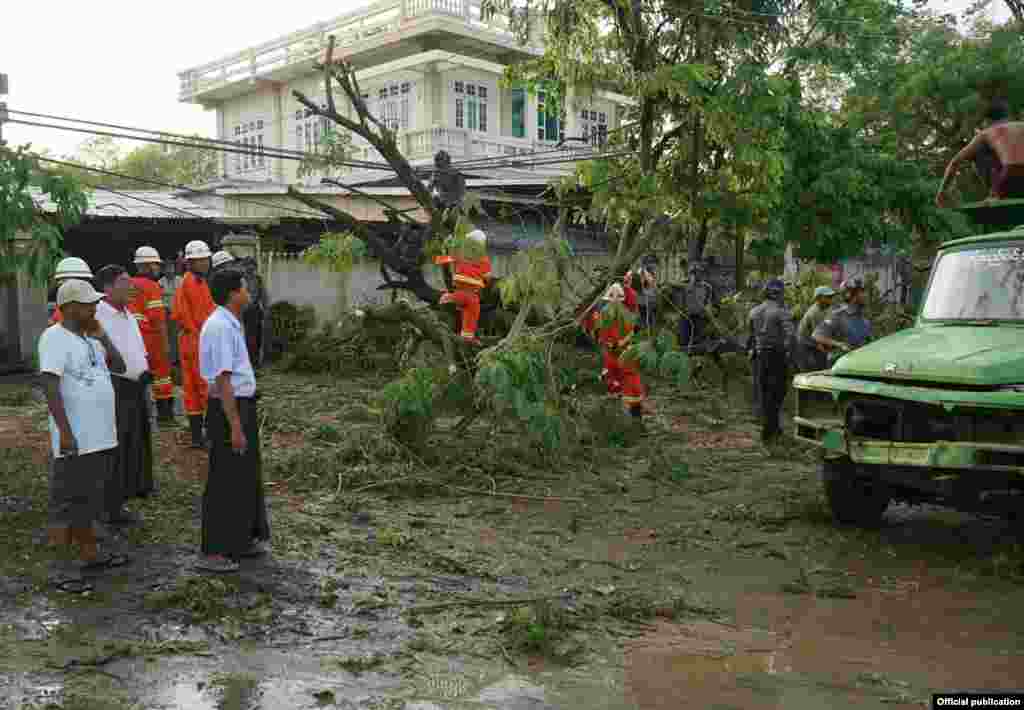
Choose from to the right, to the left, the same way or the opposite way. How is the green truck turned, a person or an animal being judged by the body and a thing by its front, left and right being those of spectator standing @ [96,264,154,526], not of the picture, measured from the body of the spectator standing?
to the right

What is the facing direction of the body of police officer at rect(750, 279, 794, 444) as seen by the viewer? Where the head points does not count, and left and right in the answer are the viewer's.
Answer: facing away from the viewer

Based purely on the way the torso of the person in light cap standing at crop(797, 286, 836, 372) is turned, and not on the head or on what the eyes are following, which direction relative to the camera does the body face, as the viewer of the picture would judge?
to the viewer's right

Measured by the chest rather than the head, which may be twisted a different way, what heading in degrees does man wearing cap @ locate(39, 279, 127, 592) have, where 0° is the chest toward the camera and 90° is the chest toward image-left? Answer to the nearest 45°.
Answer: approximately 315°

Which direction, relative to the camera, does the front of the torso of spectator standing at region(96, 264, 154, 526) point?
to the viewer's right

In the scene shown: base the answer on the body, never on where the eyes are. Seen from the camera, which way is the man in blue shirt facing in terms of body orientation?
to the viewer's right

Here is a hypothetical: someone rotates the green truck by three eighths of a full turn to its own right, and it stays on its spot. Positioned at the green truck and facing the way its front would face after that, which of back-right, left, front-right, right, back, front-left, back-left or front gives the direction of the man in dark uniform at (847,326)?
front

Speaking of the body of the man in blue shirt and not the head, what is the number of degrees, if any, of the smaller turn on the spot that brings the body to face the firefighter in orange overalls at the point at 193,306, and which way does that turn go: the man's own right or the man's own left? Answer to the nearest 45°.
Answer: approximately 90° to the man's own left

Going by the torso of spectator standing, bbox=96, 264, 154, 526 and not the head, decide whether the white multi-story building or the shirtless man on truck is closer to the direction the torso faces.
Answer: the shirtless man on truck
